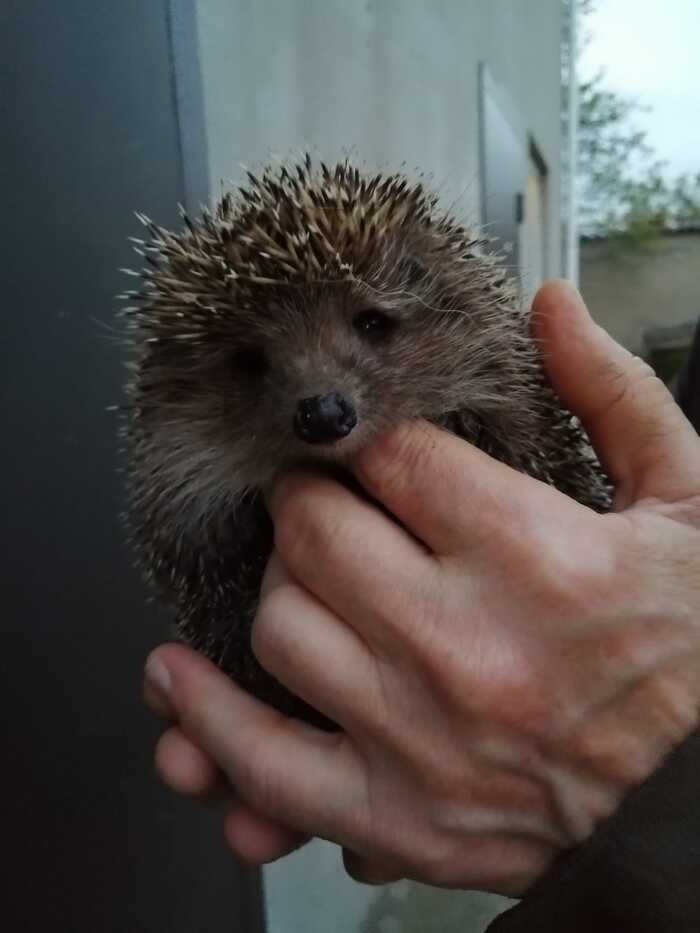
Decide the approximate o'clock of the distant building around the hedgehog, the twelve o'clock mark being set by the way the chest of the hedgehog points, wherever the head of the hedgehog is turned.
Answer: The distant building is roughly at 7 o'clock from the hedgehog.

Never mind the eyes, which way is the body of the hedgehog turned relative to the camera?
toward the camera
